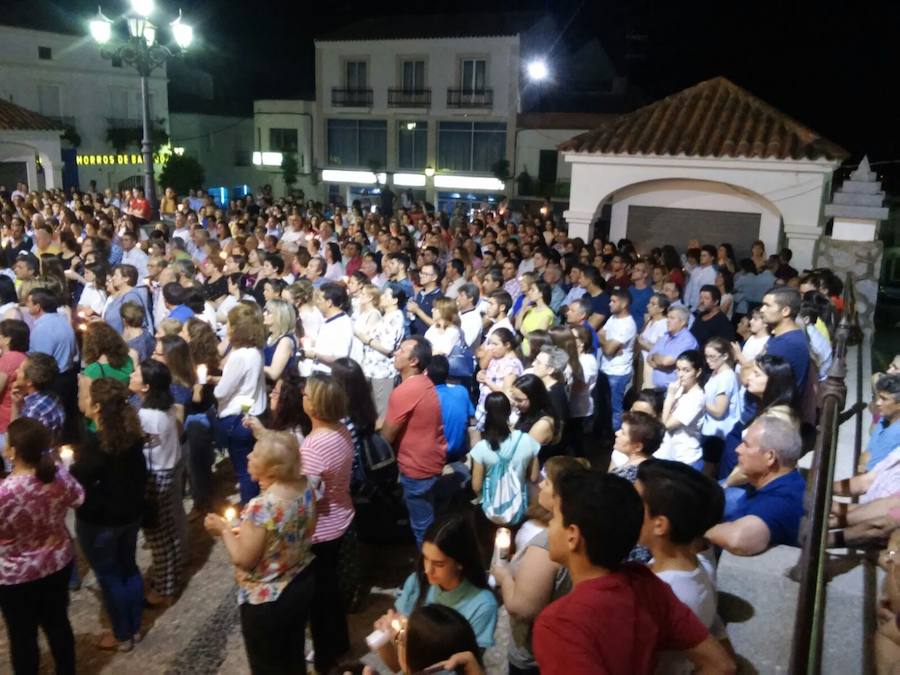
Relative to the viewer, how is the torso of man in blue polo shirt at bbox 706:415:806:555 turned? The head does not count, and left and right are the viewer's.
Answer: facing to the left of the viewer

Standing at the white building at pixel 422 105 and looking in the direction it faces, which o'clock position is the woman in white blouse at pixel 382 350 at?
The woman in white blouse is roughly at 12 o'clock from the white building.

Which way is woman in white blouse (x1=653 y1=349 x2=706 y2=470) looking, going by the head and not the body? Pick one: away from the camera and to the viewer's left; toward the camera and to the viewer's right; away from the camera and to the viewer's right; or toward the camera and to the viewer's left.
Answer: toward the camera and to the viewer's left

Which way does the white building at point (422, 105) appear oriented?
toward the camera

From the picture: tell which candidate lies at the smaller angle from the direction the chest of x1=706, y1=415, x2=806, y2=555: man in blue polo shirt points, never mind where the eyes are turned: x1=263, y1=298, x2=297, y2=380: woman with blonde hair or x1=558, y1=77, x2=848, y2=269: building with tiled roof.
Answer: the woman with blonde hair

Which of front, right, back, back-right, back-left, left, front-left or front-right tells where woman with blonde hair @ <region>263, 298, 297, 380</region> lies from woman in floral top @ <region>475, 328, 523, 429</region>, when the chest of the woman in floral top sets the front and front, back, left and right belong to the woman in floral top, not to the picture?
front-right

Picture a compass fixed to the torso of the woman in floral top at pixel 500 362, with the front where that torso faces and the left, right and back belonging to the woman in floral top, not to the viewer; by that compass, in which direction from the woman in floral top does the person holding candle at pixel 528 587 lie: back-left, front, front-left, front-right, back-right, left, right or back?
front-left

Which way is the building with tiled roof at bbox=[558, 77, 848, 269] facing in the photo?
toward the camera

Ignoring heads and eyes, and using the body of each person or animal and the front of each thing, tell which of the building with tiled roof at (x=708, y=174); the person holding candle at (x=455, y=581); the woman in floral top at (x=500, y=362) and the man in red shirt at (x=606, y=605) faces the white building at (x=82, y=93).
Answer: the man in red shirt

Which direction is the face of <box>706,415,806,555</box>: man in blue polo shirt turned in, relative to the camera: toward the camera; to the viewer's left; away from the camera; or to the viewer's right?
to the viewer's left

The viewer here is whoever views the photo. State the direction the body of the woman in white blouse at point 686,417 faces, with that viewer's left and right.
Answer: facing the viewer and to the left of the viewer

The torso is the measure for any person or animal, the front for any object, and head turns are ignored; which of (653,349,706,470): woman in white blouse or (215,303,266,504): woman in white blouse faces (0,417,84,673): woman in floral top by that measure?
(653,349,706,470): woman in white blouse

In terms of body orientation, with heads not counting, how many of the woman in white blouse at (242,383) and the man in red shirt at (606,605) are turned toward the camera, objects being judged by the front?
0
